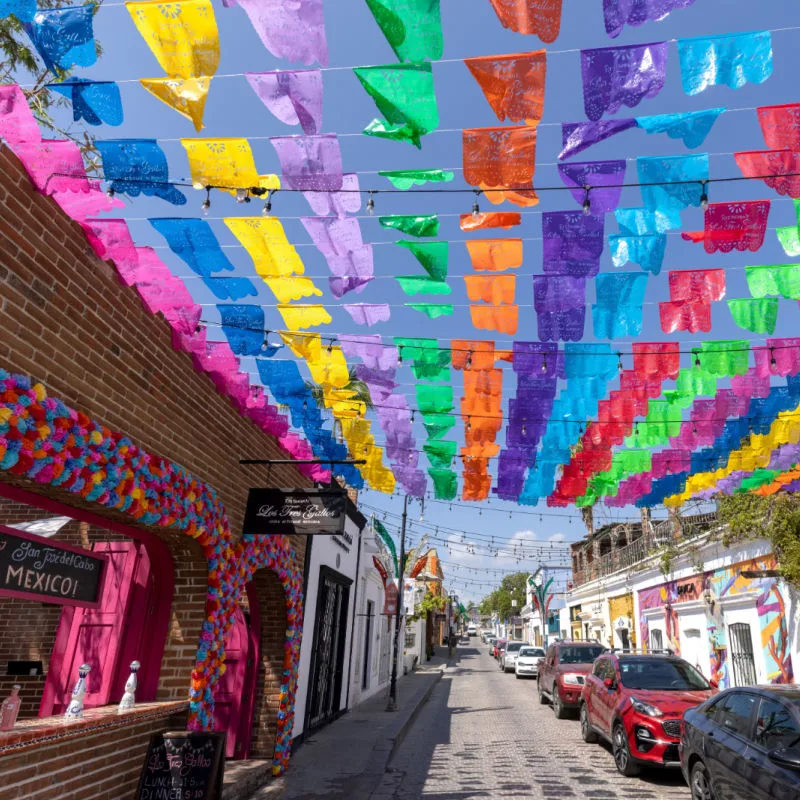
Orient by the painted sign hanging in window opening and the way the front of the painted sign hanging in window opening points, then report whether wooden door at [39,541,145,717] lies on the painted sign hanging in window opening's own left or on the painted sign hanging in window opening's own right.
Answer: on the painted sign hanging in window opening's own left

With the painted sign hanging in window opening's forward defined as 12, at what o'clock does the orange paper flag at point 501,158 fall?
The orange paper flag is roughly at 12 o'clock from the painted sign hanging in window opening.

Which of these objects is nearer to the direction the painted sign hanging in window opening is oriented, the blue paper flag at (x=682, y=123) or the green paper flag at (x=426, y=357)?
the blue paper flag

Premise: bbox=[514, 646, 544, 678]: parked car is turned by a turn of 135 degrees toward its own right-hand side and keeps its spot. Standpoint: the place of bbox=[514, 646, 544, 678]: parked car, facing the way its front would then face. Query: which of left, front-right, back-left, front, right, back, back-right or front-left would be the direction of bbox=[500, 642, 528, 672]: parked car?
front-right

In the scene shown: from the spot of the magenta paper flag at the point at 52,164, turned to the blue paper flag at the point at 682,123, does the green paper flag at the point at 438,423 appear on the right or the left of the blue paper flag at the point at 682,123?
left

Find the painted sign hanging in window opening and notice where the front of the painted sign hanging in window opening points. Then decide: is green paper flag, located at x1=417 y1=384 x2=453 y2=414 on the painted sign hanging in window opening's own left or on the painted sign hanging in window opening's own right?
on the painted sign hanging in window opening's own left

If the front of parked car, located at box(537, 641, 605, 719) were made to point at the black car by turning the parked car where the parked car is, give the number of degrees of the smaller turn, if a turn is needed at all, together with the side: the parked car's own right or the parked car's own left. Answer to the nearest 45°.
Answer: approximately 45° to the parked car's own right

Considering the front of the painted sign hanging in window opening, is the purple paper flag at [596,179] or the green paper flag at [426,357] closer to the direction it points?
the purple paper flag

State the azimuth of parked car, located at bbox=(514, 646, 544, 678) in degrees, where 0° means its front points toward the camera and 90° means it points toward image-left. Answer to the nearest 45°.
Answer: approximately 0°

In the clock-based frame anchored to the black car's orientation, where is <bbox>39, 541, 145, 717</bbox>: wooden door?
The wooden door is roughly at 4 o'clock from the black car.
